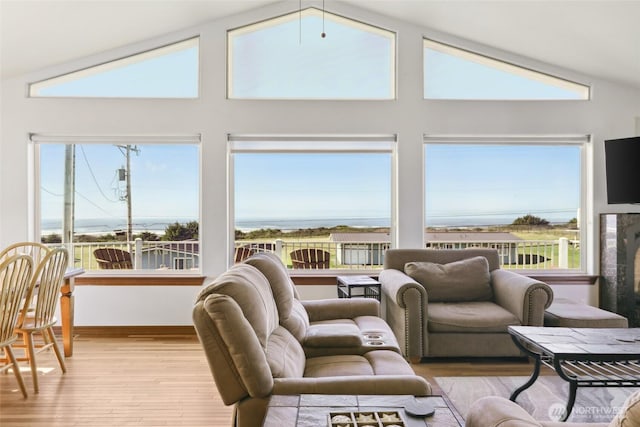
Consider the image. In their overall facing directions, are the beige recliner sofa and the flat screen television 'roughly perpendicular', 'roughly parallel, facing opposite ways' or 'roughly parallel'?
roughly parallel, facing opposite ways

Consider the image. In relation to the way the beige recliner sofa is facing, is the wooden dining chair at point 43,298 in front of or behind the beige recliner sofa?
behind

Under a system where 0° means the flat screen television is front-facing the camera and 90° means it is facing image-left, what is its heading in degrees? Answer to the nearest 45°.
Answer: approximately 45°

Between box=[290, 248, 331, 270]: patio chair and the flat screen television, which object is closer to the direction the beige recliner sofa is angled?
the flat screen television

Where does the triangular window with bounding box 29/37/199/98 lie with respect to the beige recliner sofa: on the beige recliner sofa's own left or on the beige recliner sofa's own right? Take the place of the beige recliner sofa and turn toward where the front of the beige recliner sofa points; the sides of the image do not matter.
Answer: on the beige recliner sofa's own left

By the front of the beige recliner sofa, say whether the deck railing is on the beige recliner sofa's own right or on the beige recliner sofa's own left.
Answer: on the beige recliner sofa's own left

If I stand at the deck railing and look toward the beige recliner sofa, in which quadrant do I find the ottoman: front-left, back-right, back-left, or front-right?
front-left

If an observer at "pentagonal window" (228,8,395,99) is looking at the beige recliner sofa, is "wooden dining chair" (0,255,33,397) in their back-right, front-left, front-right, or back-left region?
front-right

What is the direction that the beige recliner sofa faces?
to the viewer's right

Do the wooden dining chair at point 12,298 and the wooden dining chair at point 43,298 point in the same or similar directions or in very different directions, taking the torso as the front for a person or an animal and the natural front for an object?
same or similar directions

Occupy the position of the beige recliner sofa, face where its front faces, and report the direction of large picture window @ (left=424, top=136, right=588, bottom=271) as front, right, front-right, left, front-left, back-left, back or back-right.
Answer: front-left
